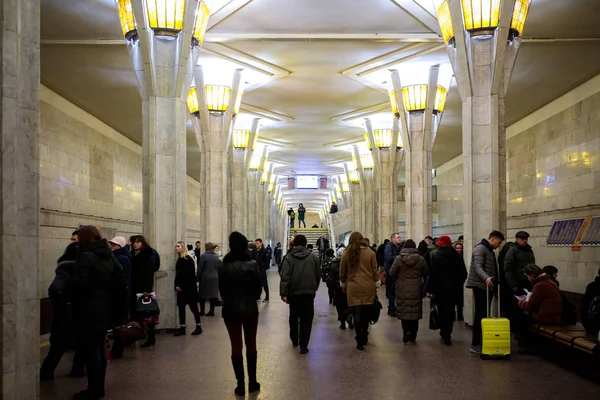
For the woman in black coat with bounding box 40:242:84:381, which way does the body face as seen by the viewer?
to the viewer's right

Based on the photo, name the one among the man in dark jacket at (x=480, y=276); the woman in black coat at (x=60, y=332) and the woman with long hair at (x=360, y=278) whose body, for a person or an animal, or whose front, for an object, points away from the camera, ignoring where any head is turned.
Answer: the woman with long hair

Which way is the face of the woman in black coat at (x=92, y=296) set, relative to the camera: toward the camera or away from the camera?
away from the camera

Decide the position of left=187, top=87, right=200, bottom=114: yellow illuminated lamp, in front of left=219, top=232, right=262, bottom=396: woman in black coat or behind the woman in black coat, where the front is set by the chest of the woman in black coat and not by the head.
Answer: in front

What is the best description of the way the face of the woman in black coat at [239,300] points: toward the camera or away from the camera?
away from the camera

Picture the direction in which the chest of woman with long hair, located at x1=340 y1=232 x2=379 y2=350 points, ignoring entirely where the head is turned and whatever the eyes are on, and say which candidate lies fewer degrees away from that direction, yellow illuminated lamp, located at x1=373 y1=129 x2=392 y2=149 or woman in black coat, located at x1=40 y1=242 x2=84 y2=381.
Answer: the yellow illuminated lamp

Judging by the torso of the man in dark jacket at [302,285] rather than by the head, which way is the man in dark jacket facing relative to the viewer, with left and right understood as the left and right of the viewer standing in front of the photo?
facing away from the viewer

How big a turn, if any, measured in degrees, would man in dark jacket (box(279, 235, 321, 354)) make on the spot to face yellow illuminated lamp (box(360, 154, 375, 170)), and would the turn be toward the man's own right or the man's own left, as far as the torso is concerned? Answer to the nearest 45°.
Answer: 0° — they already face it

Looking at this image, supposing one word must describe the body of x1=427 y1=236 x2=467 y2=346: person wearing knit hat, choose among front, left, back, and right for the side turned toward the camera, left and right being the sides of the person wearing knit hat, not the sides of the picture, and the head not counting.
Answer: back

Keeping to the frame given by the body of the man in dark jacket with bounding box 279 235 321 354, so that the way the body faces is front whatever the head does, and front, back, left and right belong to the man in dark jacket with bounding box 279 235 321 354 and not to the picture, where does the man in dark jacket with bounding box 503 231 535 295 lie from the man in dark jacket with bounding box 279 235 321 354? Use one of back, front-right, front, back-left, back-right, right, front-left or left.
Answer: right
